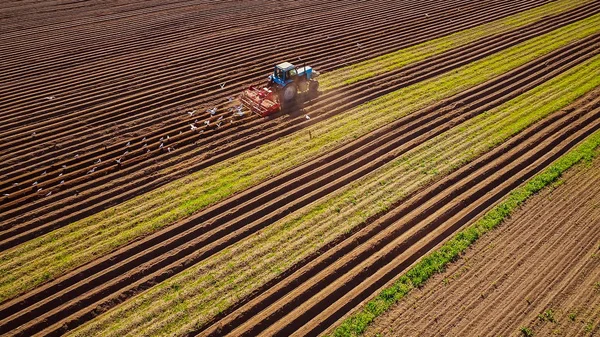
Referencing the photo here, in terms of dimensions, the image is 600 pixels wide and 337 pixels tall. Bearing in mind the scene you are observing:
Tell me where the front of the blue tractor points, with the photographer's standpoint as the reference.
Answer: facing away from the viewer and to the right of the viewer
